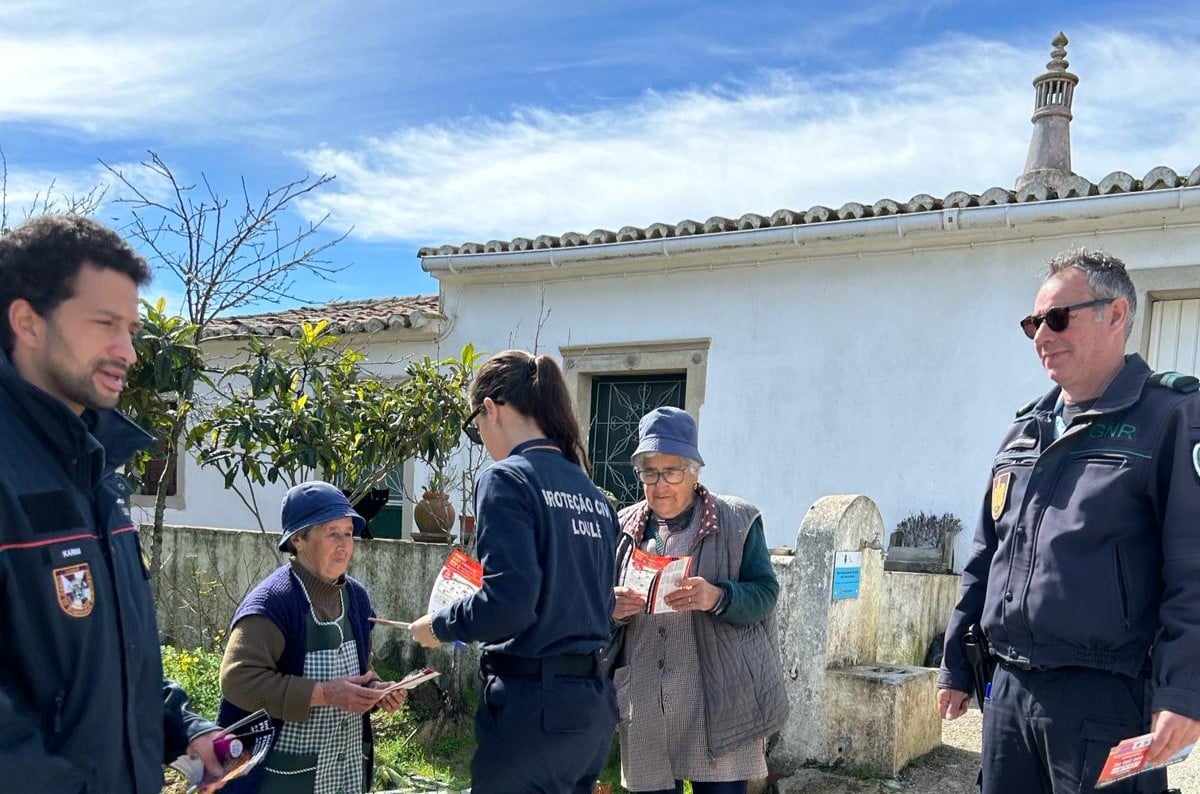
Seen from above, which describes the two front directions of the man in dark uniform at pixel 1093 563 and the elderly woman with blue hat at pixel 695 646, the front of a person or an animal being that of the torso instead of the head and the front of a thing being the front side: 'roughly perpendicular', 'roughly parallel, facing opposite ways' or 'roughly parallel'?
roughly parallel

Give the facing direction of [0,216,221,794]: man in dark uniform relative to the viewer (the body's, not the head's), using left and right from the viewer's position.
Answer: facing the viewer and to the right of the viewer

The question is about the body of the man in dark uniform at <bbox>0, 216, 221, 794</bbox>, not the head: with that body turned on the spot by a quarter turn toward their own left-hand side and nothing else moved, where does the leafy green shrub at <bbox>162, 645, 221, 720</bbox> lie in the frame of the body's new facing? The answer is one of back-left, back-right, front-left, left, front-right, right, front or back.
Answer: front-left

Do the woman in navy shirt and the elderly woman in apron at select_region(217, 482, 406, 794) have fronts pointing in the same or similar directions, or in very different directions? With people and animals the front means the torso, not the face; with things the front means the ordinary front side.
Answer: very different directions

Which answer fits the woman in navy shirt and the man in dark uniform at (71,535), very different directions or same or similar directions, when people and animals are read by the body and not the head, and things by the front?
very different directions

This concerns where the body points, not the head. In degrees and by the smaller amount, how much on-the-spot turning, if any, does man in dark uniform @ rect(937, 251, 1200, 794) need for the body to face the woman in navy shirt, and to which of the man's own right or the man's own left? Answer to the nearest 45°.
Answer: approximately 45° to the man's own right

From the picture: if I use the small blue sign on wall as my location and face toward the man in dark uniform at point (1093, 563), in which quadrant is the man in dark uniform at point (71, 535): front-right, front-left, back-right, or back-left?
front-right

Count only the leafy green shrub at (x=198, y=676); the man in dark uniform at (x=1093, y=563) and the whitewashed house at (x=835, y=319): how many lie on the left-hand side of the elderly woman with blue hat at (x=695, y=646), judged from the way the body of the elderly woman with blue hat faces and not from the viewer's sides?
1

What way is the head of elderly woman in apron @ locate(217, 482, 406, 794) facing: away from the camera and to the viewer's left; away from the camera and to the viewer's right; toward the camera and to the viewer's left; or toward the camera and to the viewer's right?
toward the camera and to the viewer's right

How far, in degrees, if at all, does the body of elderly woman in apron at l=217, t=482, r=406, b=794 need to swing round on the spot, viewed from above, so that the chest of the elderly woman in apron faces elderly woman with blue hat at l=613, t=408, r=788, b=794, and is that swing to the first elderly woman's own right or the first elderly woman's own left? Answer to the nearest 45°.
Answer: approximately 45° to the first elderly woman's own left

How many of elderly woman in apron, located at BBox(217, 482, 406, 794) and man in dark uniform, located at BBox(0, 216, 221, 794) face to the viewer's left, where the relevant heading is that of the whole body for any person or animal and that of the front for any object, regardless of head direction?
0

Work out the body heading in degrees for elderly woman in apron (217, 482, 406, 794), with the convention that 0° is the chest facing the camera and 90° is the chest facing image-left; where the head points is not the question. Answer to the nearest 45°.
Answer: approximately 315°
